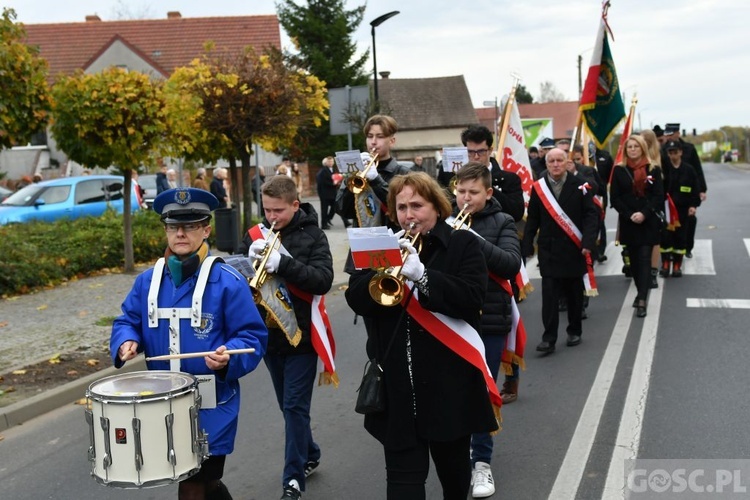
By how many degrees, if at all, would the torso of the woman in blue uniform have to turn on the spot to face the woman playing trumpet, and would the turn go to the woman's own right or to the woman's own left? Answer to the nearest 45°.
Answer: approximately 135° to the woman's own left

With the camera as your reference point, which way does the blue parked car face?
facing the viewer and to the left of the viewer

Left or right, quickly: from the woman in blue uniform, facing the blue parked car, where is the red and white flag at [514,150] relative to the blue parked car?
right

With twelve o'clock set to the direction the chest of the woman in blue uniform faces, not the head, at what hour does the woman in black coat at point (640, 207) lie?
The woman in black coat is roughly at 6 o'clock from the woman in blue uniform.

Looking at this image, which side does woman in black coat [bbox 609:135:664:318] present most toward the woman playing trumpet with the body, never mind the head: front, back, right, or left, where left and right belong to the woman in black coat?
front

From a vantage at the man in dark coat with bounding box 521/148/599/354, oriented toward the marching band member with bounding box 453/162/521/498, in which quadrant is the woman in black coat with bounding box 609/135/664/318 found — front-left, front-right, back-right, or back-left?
back-left

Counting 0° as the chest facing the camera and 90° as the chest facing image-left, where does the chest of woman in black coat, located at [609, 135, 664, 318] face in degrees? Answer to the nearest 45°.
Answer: approximately 0°

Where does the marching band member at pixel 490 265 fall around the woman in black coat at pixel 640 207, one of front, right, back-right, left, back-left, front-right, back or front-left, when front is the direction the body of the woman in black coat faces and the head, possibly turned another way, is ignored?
front

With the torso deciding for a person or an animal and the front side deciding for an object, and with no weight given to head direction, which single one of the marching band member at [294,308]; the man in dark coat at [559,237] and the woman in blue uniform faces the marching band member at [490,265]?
the man in dark coat

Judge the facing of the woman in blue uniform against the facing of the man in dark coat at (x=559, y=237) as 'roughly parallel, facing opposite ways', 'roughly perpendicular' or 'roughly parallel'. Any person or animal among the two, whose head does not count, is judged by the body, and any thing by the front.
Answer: roughly parallel

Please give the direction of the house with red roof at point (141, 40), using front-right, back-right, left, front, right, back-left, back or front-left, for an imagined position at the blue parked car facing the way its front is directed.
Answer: back-right

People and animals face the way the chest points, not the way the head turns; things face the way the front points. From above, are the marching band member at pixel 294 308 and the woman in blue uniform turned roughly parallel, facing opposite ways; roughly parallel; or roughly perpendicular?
roughly parallel

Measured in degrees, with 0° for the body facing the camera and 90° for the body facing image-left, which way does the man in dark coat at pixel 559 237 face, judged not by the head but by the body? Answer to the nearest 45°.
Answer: approximately 0°

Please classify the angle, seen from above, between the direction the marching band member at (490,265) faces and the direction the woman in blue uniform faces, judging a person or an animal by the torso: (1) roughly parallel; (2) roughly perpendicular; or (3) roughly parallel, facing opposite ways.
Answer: roughly parallel
